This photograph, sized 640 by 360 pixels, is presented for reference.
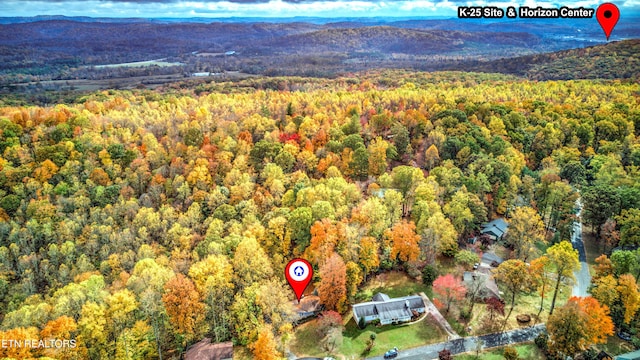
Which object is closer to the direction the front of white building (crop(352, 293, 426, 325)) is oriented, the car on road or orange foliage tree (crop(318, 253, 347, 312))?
the car on road

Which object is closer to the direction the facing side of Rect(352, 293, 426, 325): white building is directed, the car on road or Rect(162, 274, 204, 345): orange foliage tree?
the car on road

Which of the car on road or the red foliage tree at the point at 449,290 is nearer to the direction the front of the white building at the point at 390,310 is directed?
the car on road

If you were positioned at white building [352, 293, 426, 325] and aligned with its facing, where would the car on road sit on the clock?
The car on road is roughly at 12 o'clock from the white building.

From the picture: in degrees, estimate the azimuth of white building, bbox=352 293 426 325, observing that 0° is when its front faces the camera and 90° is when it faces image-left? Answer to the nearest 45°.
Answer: approximately 0°

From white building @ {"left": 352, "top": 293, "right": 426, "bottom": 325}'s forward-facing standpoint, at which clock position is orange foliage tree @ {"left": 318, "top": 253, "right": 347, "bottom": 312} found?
The orange foliage tree is roughly at 3 o'clock from the white building.

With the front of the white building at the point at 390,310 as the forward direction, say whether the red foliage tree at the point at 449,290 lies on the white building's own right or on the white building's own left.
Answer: on the white building's own left

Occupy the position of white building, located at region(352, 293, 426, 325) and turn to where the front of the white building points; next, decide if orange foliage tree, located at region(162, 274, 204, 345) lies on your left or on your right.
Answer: on your right
